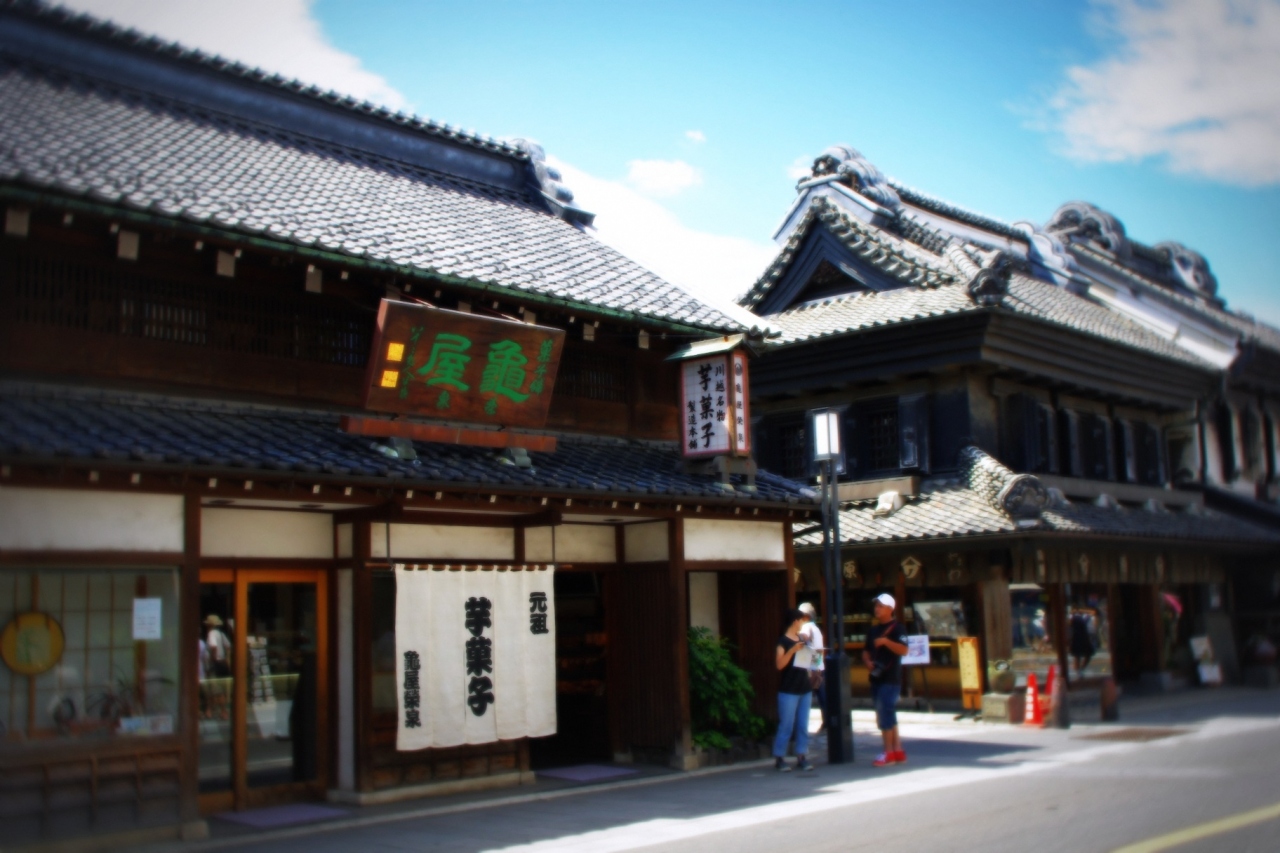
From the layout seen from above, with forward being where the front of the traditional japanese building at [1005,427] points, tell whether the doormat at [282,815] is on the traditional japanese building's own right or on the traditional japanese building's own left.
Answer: on the traditional japanese building's own right

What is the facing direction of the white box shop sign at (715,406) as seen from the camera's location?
facing the viewer and to the left of the viewer

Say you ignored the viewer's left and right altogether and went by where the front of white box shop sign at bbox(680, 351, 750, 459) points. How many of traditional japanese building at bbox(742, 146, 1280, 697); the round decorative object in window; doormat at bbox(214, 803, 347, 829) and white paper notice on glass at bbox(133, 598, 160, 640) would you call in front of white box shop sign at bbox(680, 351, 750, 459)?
3

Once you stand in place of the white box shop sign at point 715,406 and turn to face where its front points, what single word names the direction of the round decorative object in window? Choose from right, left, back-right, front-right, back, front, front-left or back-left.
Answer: front

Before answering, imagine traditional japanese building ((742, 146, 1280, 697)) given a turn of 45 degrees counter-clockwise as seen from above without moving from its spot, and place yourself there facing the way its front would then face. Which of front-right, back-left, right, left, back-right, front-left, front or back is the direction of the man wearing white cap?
right

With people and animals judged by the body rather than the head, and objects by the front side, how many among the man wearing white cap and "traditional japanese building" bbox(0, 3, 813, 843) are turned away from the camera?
0

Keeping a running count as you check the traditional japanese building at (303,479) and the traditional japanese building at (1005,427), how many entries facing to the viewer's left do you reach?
0

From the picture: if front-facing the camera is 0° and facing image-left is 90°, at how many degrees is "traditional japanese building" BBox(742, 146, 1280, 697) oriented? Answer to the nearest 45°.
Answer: approximately 315°

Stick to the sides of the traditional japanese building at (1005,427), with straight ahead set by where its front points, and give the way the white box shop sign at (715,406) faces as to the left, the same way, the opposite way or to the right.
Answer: to the right

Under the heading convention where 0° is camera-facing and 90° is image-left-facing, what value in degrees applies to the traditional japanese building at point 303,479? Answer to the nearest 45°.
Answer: approximately 315°
